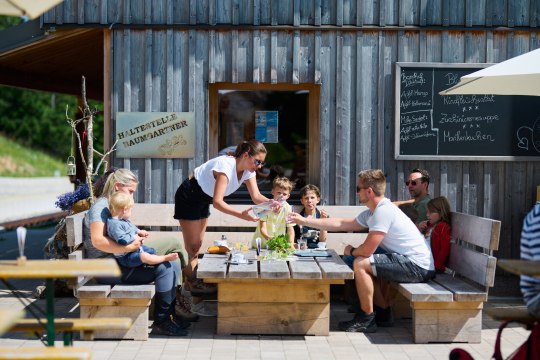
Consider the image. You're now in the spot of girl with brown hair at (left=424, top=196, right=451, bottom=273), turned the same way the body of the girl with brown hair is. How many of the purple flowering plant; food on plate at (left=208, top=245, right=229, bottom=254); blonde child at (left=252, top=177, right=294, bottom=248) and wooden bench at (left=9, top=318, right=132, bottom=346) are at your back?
0

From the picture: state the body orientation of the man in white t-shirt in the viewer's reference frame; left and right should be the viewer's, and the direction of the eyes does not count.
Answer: facing to the left of the viewer

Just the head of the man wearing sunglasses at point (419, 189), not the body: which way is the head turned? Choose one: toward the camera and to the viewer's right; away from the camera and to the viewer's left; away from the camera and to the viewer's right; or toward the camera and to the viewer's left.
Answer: toward the camera and to the viewer's left

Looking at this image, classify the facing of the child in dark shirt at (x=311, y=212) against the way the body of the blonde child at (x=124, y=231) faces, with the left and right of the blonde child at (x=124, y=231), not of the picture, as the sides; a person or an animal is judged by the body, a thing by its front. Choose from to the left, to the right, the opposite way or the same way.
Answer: to the right

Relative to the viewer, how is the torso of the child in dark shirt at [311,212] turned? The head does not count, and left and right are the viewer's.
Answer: facing the viewer

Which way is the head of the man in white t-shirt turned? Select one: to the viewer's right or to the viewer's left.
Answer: to the viewer's left

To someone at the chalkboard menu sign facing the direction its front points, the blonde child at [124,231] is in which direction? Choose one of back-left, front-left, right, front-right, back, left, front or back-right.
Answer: front-right

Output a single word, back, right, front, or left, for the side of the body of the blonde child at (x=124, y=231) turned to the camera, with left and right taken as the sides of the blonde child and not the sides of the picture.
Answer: right

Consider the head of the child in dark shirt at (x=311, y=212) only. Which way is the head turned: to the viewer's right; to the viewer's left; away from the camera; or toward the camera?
toward the camera

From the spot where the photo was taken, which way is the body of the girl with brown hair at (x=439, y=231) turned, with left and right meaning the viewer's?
facing to the left of the viewer

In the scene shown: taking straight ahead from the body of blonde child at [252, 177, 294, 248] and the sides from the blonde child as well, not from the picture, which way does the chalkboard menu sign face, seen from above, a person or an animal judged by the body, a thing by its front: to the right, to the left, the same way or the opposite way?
the same way

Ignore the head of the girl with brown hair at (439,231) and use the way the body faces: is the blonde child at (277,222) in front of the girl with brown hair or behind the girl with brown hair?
in front

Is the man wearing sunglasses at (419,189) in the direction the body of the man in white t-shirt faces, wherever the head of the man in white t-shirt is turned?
no

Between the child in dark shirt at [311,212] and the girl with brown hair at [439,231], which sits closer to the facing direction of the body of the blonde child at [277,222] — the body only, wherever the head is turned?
the girl with brown hair

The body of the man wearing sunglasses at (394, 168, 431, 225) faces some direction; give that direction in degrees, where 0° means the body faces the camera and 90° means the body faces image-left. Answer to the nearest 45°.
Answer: approximately 45°

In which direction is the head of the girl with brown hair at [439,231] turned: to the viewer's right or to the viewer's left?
to the viewer's left

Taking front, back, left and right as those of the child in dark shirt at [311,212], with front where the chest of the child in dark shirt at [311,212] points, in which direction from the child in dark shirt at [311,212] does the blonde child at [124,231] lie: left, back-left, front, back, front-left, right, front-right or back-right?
front-right

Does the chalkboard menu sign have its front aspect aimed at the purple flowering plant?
no

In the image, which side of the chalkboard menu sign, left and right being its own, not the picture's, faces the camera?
front

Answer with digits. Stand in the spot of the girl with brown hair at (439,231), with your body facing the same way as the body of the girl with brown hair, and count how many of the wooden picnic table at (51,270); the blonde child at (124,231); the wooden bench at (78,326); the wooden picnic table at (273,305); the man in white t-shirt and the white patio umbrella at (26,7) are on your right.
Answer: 0
